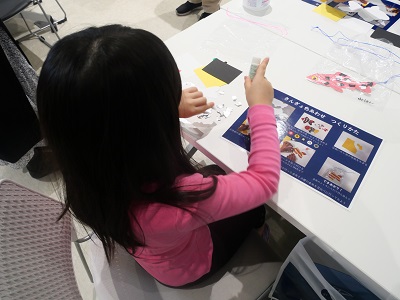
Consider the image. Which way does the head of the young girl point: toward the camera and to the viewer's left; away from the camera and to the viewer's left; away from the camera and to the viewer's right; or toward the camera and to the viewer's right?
away from the camera and to the viewer's right

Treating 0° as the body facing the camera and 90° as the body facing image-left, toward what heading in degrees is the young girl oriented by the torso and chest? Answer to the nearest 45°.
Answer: approximately 225°
